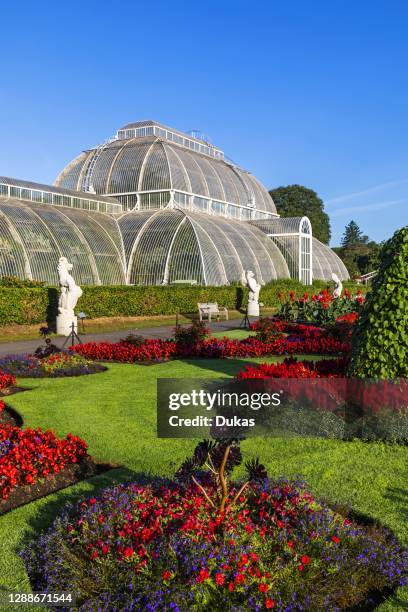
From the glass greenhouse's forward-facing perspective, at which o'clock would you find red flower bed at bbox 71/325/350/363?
The red flower bed is roughly at 1 o'clock from the glass greenhouse.

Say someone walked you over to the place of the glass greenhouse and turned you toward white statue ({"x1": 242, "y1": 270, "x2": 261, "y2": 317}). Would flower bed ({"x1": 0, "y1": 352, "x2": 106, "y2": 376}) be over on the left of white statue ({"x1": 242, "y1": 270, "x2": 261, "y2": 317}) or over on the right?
right

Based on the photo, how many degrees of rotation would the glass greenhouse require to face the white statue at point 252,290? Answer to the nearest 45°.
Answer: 0° — it already faces it

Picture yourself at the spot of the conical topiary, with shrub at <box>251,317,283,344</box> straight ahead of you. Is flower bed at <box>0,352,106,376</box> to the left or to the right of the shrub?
left

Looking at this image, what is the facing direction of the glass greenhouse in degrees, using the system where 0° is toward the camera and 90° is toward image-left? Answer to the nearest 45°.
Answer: approximately 315°

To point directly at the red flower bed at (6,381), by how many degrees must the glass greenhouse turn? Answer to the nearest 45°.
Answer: approximately 45° to its right

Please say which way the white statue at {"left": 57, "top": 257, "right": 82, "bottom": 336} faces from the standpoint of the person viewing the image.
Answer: facing to the right of the viewer

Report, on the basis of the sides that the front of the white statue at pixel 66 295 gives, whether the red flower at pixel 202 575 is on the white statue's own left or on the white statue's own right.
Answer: on the white statue's own right

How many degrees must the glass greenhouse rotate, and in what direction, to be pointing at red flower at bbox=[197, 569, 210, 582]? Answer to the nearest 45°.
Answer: approximately 45° to its right
